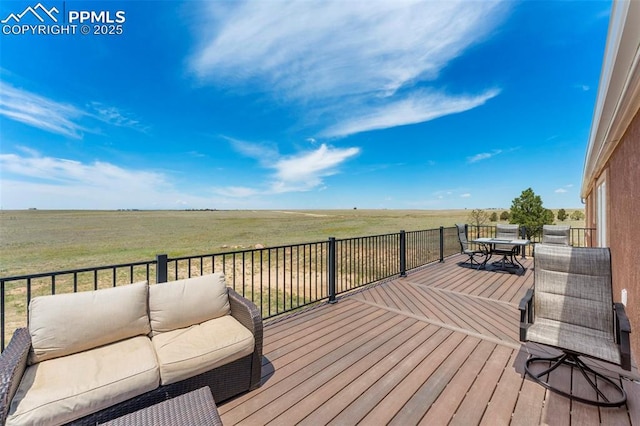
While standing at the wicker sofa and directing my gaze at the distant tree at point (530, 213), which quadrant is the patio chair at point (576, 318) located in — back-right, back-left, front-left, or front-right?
front-right

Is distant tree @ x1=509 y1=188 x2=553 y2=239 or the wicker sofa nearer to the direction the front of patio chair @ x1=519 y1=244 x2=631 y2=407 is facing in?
the wicker sofa

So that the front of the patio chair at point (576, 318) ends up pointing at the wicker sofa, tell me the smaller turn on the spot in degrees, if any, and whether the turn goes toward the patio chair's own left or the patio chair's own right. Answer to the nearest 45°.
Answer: approximately 45° to the patio chair's own right

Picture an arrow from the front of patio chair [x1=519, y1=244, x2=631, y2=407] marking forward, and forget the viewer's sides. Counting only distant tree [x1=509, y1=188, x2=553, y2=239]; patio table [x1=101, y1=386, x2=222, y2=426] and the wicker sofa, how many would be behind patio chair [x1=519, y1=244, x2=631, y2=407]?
1

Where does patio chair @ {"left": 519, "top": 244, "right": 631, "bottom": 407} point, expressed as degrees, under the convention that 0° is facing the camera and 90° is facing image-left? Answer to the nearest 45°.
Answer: approximately 0°

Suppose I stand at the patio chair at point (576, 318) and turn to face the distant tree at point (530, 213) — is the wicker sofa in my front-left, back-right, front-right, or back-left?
back-left

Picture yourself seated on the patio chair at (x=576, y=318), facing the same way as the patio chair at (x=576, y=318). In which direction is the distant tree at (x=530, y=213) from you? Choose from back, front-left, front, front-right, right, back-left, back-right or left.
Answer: back

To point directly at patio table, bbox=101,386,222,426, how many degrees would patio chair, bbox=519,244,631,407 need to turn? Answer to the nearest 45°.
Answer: approximately 45° to its right

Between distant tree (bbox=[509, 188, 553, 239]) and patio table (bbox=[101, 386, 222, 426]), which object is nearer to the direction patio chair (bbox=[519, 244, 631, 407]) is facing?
the patio table
